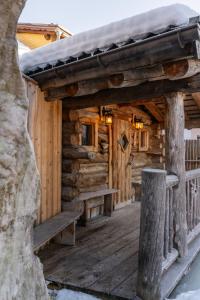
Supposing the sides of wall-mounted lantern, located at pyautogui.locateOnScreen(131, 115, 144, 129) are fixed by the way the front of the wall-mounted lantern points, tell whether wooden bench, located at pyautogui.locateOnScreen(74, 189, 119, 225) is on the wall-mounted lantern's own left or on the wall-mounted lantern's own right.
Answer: on the wall-mounted lantern's own right

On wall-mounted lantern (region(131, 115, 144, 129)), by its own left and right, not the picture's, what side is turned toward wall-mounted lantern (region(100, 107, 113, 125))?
right

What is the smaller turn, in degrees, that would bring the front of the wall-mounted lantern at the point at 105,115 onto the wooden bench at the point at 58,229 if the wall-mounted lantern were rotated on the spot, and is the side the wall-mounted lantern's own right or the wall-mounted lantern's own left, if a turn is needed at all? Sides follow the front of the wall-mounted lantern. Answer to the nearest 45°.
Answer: approximately 45° to the wall-mounted lantern's own right

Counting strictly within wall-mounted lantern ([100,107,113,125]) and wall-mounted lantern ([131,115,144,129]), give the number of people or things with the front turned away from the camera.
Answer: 0

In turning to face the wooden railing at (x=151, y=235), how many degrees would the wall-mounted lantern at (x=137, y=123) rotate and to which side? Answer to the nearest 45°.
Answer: approximately 45° to its right

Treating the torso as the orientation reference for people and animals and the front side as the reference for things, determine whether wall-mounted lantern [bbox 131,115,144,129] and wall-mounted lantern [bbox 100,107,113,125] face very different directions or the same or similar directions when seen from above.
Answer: same or similar directions

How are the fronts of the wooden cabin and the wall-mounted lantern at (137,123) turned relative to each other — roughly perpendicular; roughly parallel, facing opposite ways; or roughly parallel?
roughly parallel

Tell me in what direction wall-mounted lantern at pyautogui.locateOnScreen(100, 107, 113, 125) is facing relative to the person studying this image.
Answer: facing the viewer and to the right of the viewer

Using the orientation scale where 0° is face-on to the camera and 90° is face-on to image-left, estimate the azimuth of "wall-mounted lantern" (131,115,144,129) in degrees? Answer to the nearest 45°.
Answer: approximately 315°
